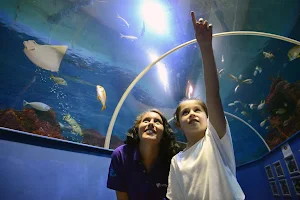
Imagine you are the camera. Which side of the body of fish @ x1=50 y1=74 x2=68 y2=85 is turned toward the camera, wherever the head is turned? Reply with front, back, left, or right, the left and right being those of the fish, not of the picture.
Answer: right

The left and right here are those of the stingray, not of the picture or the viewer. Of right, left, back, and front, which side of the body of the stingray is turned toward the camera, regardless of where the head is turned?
left

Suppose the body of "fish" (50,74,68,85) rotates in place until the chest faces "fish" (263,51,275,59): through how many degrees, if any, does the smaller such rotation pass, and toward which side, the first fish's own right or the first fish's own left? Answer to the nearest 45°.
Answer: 0° — it already faces it

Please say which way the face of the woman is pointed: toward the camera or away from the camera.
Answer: toward the camera

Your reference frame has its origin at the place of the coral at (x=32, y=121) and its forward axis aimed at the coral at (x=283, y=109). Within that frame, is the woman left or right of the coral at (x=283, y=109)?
right

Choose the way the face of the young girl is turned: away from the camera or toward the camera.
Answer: toward the camera
